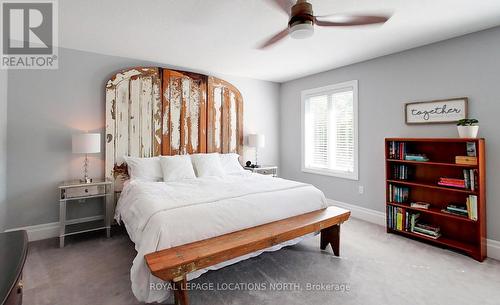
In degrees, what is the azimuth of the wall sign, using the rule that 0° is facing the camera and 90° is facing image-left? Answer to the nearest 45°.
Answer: approximately 45°

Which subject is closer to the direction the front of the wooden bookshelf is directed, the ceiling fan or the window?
the ceiling fan

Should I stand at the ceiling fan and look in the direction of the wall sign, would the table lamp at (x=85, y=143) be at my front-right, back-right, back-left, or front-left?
back-left

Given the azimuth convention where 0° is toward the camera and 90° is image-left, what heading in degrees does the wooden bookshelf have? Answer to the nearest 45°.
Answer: approximately 45°

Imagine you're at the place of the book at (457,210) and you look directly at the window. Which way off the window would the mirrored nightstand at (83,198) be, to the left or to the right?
left

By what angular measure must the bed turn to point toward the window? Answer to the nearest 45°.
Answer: approximately 45° to its left

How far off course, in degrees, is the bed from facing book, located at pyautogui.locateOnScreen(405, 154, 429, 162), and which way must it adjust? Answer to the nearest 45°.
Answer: approximately 45° to its left

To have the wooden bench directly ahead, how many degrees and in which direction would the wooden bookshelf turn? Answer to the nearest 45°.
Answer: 0° — it already faces it
